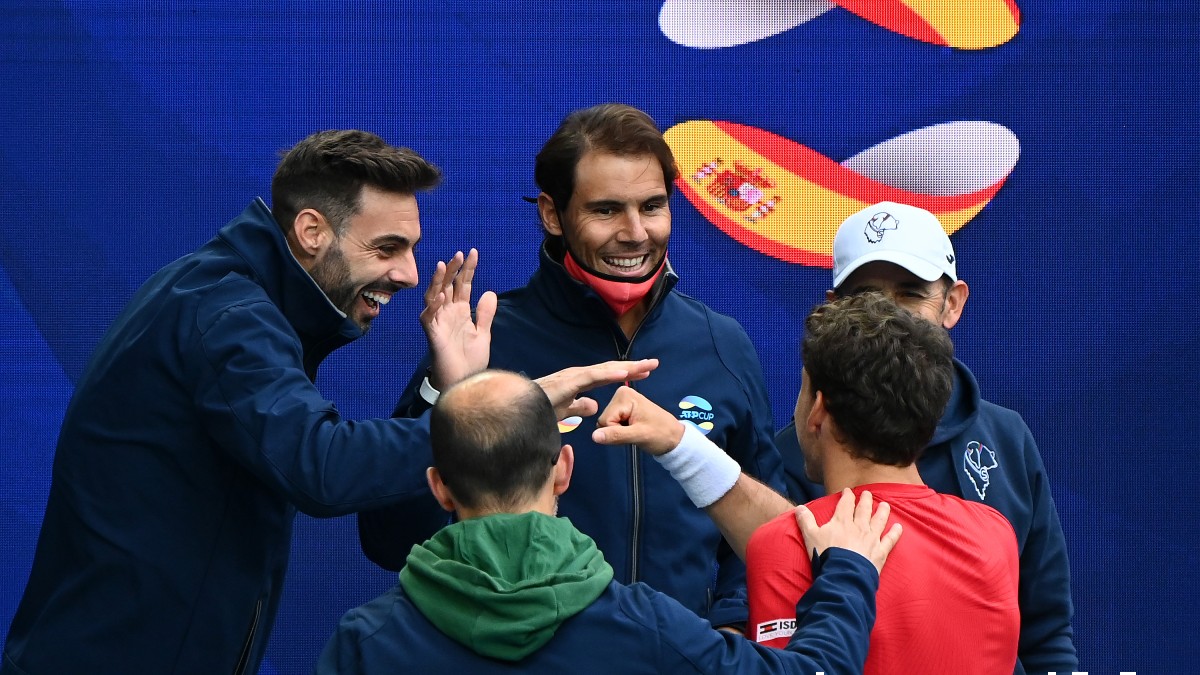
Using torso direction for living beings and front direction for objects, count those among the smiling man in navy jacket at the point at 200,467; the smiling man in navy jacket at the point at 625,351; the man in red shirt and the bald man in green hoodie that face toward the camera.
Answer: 1

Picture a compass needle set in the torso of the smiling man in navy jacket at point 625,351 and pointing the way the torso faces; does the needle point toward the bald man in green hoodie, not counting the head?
yes

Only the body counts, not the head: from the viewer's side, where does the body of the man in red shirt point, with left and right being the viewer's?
facing away from the viewer and to the left of the viewer

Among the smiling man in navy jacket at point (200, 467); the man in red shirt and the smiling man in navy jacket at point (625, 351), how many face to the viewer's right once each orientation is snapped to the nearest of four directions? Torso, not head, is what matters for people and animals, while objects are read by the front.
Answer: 1

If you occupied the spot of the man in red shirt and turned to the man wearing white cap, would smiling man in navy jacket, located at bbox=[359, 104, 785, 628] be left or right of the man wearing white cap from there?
left

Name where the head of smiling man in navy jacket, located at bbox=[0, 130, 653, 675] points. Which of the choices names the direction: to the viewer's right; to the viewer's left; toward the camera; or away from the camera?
to the viewer's right

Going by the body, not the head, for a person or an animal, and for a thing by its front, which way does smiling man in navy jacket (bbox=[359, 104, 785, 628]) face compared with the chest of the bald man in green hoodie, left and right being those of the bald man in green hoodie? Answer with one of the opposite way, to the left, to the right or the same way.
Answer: the opposite way

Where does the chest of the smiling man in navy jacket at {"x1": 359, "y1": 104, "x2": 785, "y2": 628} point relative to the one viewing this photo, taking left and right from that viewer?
facing the viewer

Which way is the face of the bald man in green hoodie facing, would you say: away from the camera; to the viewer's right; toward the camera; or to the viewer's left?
away from the camera

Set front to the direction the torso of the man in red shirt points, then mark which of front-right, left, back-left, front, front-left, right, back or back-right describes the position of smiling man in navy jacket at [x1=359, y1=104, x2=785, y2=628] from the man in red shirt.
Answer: front

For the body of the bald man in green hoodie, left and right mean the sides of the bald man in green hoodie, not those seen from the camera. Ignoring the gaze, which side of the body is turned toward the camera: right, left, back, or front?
back

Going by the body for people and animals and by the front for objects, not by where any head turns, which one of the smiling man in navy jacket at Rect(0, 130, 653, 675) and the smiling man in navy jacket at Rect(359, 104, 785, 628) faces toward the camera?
the smiling man in navy jacket at Rect(359, 104, 785, 628)

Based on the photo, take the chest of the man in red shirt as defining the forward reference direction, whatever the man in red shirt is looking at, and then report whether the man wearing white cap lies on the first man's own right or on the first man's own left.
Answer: on the first man's own right

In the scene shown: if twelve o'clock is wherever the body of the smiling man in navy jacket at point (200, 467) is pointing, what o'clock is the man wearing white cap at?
The man wearing white cap is roughly at 12 o'clock from the smiling man in navy jacket.

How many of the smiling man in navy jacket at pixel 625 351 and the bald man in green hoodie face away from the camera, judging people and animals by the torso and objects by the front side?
1

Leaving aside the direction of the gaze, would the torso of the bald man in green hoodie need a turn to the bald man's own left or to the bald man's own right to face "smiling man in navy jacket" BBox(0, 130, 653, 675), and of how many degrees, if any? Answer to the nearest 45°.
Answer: approximately 45° to the bald man's own left

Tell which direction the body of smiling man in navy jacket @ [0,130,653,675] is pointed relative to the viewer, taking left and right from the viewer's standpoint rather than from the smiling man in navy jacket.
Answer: facing to the right of the viewer

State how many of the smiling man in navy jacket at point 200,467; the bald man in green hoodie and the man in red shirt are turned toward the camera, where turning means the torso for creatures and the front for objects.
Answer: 0

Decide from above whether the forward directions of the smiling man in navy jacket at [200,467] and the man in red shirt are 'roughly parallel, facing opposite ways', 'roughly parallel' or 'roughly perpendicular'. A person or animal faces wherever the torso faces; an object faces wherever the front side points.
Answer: roughly perpendicular
